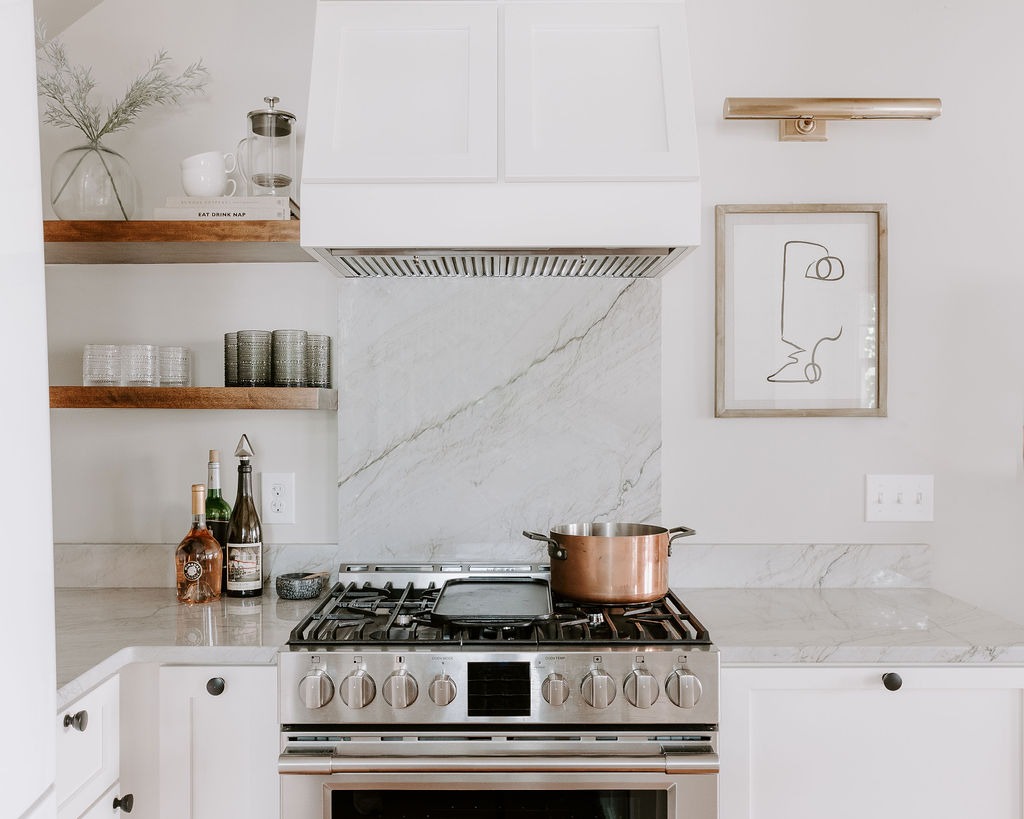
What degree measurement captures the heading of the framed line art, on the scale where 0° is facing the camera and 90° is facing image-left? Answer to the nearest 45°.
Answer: approximately 0°

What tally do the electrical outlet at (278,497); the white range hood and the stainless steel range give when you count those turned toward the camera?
3

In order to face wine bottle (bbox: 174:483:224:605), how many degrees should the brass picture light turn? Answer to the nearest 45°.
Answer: approximately 45° to its right

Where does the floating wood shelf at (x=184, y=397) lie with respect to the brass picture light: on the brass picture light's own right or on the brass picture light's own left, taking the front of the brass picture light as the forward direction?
on the brass picture light's own right
